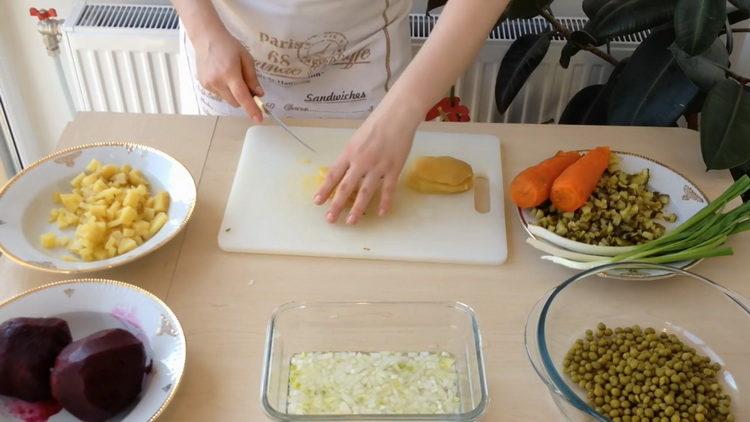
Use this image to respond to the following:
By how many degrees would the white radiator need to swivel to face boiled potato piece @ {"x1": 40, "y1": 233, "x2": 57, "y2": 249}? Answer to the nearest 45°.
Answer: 0° — it already faces it

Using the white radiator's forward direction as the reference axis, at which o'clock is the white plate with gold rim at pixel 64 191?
The white plate with gold rim is roughly at 12 o'clock from the white radiator.

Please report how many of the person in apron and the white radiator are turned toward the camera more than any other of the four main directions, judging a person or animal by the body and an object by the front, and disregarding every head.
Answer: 2

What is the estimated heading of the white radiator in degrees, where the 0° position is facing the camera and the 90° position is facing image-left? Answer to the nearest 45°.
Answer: approximately 0°

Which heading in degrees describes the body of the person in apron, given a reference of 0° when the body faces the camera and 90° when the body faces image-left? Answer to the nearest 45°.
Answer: approximately 0°

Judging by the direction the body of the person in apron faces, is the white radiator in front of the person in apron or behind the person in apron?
behind
